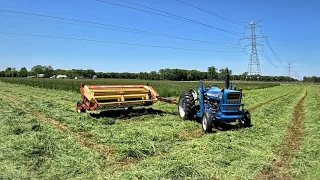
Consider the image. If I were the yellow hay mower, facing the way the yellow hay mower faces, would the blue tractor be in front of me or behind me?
in front

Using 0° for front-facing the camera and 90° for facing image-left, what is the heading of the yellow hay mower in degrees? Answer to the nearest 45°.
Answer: approximately 315°

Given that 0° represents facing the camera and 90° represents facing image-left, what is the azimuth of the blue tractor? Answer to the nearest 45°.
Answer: approximately 315°

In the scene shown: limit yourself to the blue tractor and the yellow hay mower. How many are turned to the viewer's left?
0

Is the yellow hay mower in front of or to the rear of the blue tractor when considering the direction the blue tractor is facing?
to the rear
